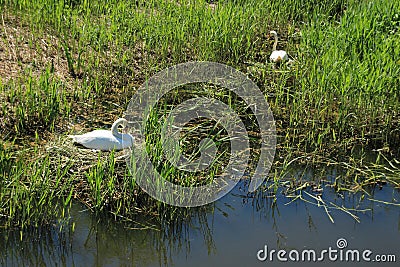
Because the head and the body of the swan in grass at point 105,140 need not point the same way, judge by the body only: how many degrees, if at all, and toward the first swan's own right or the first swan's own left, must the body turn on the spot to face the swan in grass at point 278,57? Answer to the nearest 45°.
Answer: approximately 45° to the first swan's own left

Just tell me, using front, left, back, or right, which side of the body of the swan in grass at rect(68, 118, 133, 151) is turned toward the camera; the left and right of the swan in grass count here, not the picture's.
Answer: right
